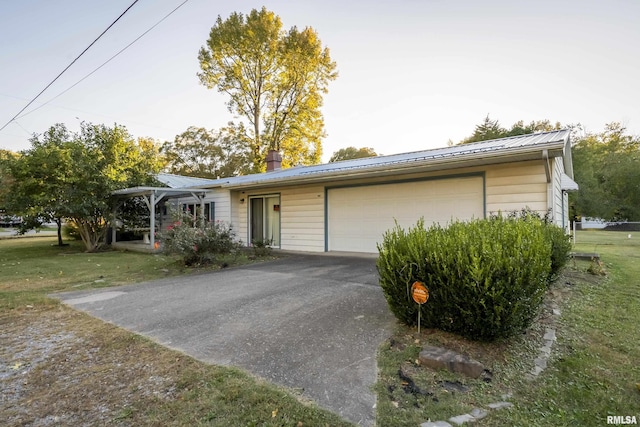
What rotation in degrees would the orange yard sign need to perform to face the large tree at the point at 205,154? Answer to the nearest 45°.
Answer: approximately 135° to its right

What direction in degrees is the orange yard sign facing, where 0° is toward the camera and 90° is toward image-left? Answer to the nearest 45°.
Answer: approximately 0°

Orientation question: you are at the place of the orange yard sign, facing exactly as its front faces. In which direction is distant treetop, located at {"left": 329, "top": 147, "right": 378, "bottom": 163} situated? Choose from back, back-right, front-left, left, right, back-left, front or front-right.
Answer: back

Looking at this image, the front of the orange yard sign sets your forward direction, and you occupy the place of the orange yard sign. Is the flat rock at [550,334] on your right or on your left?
on your left

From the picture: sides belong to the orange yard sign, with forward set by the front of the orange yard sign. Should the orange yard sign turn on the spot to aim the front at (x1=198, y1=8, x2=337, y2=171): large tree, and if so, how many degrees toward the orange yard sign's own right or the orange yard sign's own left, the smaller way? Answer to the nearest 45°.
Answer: approximately 135° to the orange yard sign's own right

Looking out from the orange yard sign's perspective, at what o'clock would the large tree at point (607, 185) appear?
The large tree is roughly at 7 o'clock from the orange yard sign.

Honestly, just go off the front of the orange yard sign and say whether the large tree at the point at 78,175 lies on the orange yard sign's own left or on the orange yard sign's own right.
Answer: on the orange yard sign's own right

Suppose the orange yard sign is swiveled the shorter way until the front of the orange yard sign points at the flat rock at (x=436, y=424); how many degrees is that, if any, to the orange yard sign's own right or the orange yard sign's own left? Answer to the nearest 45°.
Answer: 0° — it already faces it

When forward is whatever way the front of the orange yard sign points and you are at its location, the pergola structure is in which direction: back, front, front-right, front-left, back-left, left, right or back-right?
back-right

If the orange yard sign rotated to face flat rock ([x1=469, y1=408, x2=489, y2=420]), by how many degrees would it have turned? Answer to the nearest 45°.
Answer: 0° — it already faces it

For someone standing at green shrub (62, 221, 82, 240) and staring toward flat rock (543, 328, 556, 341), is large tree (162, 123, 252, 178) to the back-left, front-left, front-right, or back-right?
back-left

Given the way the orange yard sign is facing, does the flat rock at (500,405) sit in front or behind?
in front
